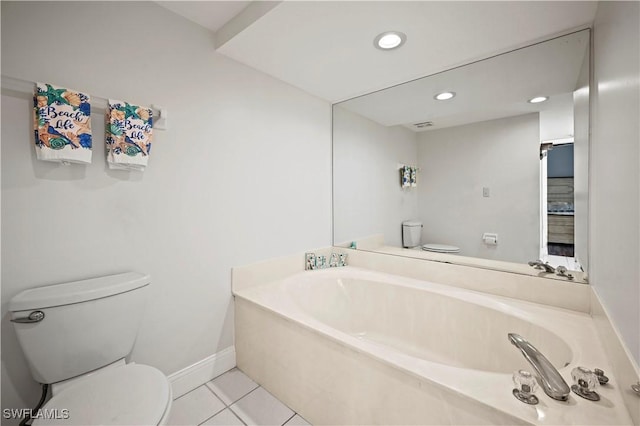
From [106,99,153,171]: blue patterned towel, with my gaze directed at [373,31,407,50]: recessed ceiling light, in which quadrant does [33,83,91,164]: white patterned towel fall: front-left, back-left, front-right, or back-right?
back-right

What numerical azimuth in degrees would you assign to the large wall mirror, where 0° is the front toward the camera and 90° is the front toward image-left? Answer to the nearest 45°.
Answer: approximately 45°

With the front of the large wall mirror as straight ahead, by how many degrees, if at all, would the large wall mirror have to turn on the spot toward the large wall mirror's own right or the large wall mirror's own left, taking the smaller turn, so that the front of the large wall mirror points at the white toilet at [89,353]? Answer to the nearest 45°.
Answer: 0° — it already faces it

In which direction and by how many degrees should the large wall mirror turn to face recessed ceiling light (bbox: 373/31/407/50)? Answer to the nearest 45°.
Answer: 0° — it already faces it
